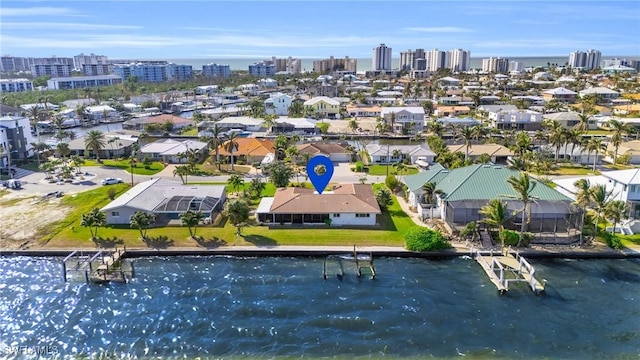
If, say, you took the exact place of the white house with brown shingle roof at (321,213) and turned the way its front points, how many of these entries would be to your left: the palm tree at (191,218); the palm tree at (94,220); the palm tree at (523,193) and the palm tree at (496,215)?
2

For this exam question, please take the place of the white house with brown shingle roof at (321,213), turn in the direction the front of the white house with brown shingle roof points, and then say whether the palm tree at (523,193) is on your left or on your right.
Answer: on your right

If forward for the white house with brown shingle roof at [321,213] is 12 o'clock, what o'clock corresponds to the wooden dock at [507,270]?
The wooden dock is roughly at 4 o'clock from the white house with brown shingle roof.

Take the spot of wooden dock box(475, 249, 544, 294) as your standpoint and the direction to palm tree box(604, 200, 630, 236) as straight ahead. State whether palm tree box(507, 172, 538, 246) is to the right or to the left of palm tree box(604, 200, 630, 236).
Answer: left

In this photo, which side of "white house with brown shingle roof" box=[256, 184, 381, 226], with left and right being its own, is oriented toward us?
back

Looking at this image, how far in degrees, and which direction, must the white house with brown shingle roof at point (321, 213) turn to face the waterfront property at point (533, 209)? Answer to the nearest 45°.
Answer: approximately 90° to its right

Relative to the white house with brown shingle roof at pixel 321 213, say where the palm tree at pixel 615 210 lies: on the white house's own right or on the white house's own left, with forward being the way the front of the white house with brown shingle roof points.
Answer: on the white house's own right

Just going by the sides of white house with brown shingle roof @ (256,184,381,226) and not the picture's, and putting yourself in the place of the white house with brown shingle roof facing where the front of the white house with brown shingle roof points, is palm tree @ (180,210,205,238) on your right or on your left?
on your left
